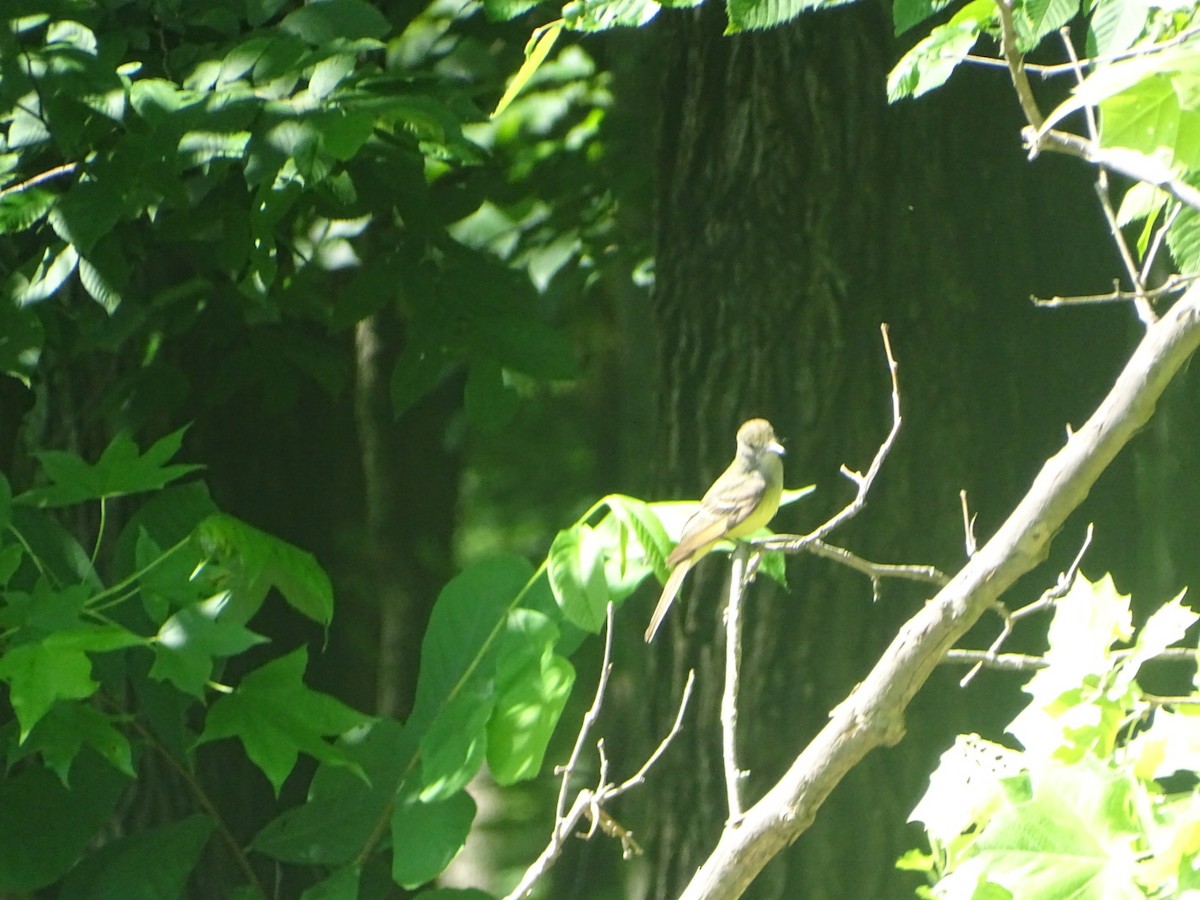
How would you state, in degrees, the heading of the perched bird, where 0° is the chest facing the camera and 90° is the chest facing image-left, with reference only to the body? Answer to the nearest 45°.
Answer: approximately 270°

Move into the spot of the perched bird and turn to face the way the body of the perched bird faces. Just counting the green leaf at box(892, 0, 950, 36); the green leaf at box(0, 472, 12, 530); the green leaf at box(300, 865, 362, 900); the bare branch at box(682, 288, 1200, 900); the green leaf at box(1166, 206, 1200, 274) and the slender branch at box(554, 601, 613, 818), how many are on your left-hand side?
0

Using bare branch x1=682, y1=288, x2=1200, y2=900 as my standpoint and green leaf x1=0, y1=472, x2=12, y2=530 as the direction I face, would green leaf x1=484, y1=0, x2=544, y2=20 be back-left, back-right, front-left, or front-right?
front-right

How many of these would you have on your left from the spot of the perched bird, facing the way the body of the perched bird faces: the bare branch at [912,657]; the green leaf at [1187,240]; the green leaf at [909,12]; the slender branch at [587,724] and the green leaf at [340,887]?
0

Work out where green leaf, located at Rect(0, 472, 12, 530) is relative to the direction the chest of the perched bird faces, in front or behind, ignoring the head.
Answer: behind

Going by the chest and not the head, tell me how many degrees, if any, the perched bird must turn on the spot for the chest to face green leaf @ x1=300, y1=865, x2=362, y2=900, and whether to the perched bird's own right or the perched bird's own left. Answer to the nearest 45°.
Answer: approximately 135° to the perched bird's own right

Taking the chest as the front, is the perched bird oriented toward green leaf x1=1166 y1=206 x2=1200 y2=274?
yes
